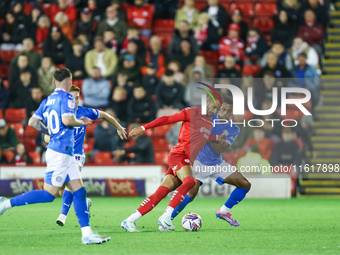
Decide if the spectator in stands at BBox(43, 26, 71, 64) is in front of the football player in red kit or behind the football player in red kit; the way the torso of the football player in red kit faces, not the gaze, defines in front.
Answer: behind

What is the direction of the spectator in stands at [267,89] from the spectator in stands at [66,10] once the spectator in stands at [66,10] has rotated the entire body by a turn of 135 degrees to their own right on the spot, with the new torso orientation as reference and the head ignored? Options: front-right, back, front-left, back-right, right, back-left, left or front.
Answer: back

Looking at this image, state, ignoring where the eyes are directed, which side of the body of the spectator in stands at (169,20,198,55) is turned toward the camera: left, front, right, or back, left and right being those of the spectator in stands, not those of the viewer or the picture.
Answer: front

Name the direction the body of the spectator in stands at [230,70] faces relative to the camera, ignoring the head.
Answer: toward the camera

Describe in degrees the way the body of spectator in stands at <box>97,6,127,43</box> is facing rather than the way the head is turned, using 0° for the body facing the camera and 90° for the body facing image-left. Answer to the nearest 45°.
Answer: approximately 0°

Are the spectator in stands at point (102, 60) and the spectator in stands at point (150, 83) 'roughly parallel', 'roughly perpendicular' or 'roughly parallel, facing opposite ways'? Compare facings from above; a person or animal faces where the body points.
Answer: roughly parallel

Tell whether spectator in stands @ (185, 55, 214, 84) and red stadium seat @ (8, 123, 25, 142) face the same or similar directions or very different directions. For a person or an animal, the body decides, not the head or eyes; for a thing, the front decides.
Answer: same or similar directions

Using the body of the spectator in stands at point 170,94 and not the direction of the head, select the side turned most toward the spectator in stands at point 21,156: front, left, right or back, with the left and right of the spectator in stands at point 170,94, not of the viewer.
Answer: right

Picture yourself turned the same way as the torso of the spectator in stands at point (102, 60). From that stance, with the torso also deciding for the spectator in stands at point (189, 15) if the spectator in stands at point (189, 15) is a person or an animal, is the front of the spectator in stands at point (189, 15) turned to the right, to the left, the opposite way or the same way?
the same way

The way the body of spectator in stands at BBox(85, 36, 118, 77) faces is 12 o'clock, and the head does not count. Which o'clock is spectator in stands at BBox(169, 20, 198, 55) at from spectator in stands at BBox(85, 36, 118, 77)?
spectator in stands at BBox(169, 20, 198, 55) is roughly at 9 o'clock from spectator in stands at BBox(85, 36, 118, 77).

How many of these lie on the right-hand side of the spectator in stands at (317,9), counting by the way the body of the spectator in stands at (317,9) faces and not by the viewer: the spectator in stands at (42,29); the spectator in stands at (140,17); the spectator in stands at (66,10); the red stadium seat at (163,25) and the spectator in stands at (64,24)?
5

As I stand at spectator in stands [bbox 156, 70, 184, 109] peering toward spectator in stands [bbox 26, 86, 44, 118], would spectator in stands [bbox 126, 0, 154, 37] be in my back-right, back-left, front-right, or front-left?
front-right

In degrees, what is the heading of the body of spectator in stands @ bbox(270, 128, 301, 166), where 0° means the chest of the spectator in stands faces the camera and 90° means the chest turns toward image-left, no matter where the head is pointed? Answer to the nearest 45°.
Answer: approximately 0°

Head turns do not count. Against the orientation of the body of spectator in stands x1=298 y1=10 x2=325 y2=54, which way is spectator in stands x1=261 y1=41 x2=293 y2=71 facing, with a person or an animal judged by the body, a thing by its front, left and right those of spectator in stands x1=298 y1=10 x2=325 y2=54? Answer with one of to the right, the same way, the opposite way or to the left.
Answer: the same way

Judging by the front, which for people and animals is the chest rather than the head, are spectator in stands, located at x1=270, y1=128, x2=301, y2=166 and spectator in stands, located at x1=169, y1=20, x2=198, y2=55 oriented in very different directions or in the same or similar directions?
same or similar directions

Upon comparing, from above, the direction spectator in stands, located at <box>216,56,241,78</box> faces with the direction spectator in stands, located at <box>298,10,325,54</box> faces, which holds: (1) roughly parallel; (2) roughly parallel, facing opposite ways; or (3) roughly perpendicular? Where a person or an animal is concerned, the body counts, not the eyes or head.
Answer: roughly parallel

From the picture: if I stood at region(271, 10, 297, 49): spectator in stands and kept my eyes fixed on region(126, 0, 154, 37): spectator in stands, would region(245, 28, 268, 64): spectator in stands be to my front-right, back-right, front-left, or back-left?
front-left

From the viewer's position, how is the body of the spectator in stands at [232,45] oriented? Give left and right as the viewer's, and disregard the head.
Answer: facing the viewer

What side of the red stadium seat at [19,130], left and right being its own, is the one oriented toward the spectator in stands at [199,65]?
left
